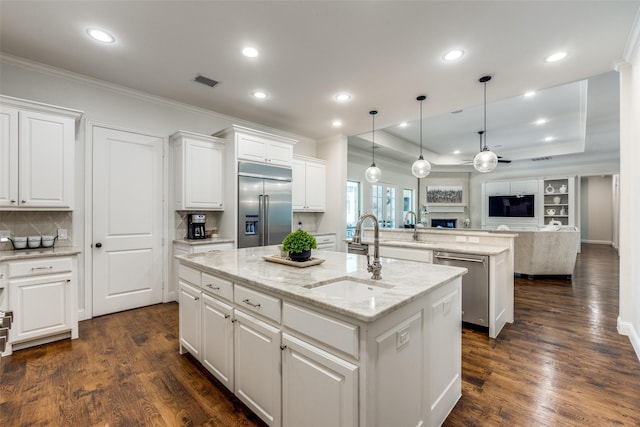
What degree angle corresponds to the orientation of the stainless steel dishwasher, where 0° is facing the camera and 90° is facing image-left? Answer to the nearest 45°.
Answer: approximately 45°

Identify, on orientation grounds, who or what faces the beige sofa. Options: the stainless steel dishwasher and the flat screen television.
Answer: the flat screen television

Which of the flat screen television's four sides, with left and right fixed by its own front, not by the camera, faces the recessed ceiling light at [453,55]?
front

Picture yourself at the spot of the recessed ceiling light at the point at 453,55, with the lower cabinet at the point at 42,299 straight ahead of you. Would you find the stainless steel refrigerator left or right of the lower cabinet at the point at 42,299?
right

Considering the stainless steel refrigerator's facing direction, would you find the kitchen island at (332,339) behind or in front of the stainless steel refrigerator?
in front

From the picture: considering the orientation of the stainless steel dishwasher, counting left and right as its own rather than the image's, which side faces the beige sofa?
back

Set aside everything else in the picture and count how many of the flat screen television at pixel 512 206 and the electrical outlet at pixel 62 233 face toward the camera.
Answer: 2

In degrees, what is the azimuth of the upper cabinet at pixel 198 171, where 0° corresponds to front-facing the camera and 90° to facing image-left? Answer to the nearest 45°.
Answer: approximately 315°

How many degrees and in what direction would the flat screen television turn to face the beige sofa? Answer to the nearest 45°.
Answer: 0° — it already faces it

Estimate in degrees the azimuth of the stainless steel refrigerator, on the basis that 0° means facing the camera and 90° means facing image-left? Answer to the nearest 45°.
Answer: approximately 315°

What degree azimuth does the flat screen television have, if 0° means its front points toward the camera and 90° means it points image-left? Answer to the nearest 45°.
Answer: approximately 0°
